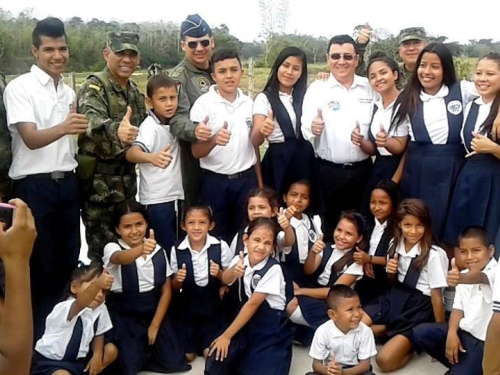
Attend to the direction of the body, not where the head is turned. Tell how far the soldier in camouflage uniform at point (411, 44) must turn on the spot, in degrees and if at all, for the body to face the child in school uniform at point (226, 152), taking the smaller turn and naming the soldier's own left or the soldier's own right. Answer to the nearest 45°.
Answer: approximately 45° to the soldier's own right

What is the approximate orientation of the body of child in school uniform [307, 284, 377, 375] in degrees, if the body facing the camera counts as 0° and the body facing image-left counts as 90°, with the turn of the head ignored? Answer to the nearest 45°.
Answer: approximately 0°

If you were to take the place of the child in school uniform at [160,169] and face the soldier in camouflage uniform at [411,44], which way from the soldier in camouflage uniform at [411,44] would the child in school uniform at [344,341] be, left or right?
right

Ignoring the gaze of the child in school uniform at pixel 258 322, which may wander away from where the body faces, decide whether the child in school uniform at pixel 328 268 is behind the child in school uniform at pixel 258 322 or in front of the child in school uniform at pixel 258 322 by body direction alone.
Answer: behind

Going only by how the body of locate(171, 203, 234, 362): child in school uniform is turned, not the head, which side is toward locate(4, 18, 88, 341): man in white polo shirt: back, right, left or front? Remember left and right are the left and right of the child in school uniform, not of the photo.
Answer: right
